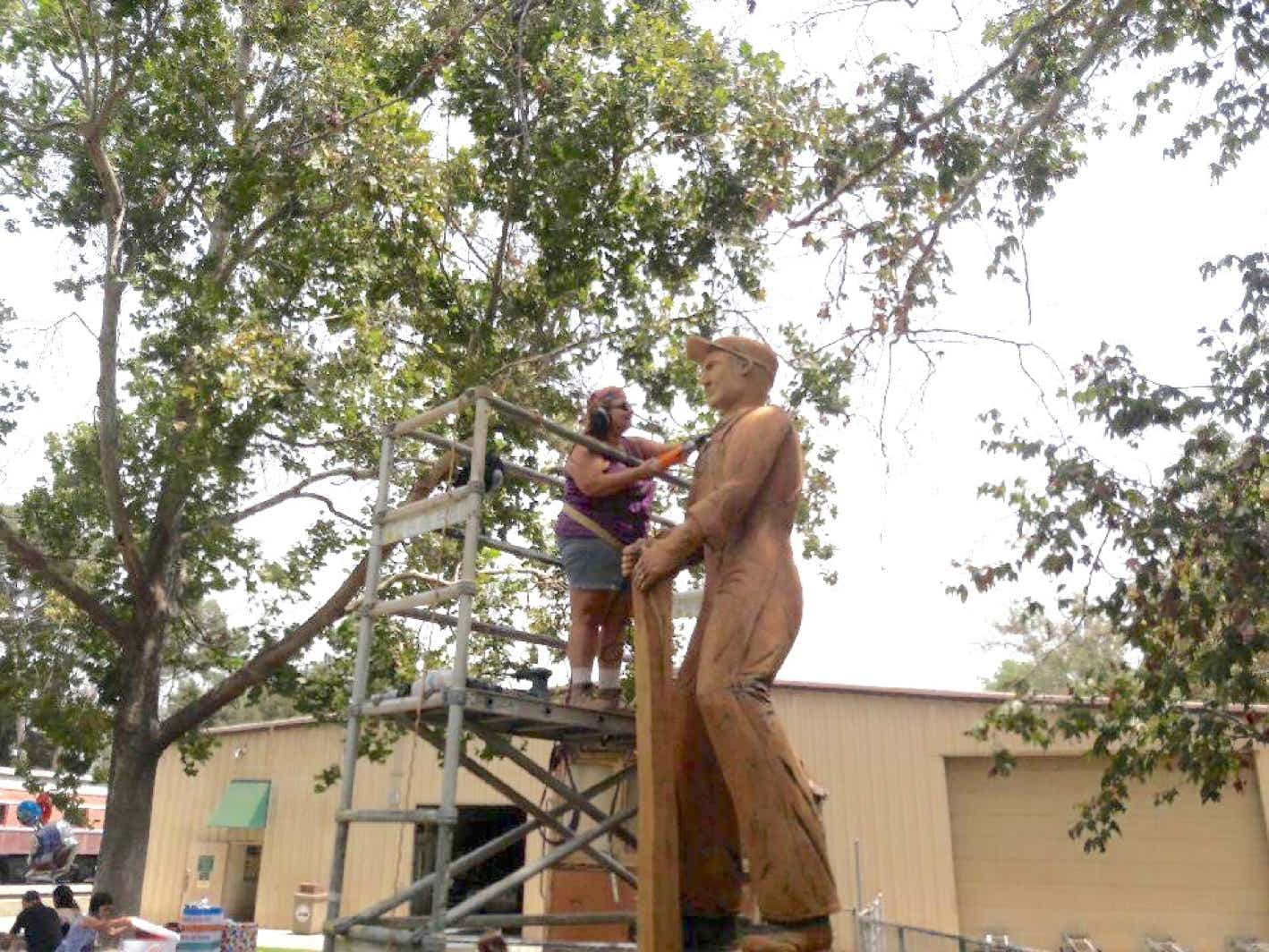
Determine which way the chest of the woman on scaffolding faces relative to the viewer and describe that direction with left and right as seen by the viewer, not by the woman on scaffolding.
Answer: facing to the right of the viewer

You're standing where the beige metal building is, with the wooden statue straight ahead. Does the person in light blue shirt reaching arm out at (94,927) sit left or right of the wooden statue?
right

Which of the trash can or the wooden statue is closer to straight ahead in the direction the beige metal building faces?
the wooden statue

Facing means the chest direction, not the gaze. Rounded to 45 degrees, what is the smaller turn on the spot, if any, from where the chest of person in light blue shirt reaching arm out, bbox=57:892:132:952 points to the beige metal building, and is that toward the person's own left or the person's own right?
0° — they already face it

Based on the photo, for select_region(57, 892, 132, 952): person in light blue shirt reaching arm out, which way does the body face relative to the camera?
to the viewer's right

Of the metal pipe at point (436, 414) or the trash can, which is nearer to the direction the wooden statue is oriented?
the metal pipe

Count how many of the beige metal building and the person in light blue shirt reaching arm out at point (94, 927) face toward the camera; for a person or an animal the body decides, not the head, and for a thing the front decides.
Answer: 1

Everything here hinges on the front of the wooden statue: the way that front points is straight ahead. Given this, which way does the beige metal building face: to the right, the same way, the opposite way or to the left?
to the left

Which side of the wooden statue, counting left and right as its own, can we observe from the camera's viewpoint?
left
